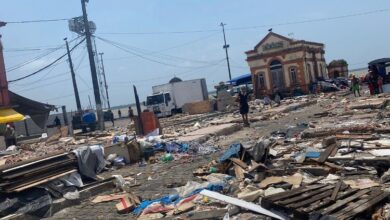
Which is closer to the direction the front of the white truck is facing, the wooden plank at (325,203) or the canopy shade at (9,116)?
the canopy shade

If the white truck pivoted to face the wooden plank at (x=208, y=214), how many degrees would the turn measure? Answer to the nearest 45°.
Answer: approximately 45° to its left

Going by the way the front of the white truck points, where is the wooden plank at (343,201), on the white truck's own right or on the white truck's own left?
on the white truck's own left

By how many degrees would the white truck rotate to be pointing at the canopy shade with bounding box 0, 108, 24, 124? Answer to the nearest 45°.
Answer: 0° — it already faces it

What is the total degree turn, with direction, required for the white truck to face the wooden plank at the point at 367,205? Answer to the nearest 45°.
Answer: approximately 45° to its left

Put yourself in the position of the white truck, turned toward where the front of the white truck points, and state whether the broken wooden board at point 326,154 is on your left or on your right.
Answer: on your left

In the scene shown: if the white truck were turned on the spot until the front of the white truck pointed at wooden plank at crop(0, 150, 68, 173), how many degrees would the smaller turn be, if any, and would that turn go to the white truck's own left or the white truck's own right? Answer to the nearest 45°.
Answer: approximately 45° to the white truck's own left

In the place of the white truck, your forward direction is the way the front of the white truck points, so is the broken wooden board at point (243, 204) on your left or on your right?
on your left

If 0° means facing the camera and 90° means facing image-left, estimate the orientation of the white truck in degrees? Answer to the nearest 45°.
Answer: approximately 45°

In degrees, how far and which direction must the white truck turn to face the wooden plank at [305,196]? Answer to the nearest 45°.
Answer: approximately 45° to its left
